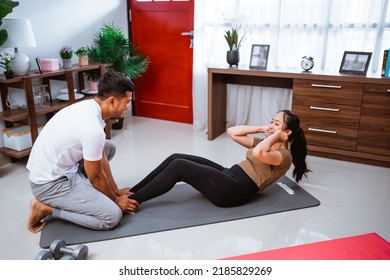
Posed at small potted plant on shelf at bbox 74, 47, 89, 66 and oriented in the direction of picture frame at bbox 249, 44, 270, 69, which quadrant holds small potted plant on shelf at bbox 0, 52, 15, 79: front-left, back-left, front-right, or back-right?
back-right

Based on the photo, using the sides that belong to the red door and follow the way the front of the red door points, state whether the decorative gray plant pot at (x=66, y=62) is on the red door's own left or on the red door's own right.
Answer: on the red door's own right

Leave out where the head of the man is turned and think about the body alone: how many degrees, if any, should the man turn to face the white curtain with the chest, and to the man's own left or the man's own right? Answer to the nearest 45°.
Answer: approximately 45° to the man's own left

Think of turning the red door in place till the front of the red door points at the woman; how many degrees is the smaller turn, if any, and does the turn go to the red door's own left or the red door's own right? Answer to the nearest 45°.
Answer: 0° — it already faces them

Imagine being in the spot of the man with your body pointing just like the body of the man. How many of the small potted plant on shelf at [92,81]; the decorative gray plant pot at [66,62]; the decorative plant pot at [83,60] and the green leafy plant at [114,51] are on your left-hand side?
4

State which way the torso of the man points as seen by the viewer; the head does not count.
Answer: to the viewer's right

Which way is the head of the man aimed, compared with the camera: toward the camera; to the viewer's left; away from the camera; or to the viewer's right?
to the viewer's right

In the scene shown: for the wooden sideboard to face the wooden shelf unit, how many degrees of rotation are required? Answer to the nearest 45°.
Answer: approximately 45° to its right

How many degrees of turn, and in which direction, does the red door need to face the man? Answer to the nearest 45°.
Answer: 0° — it already faces them

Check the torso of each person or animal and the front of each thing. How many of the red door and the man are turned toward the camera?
1
